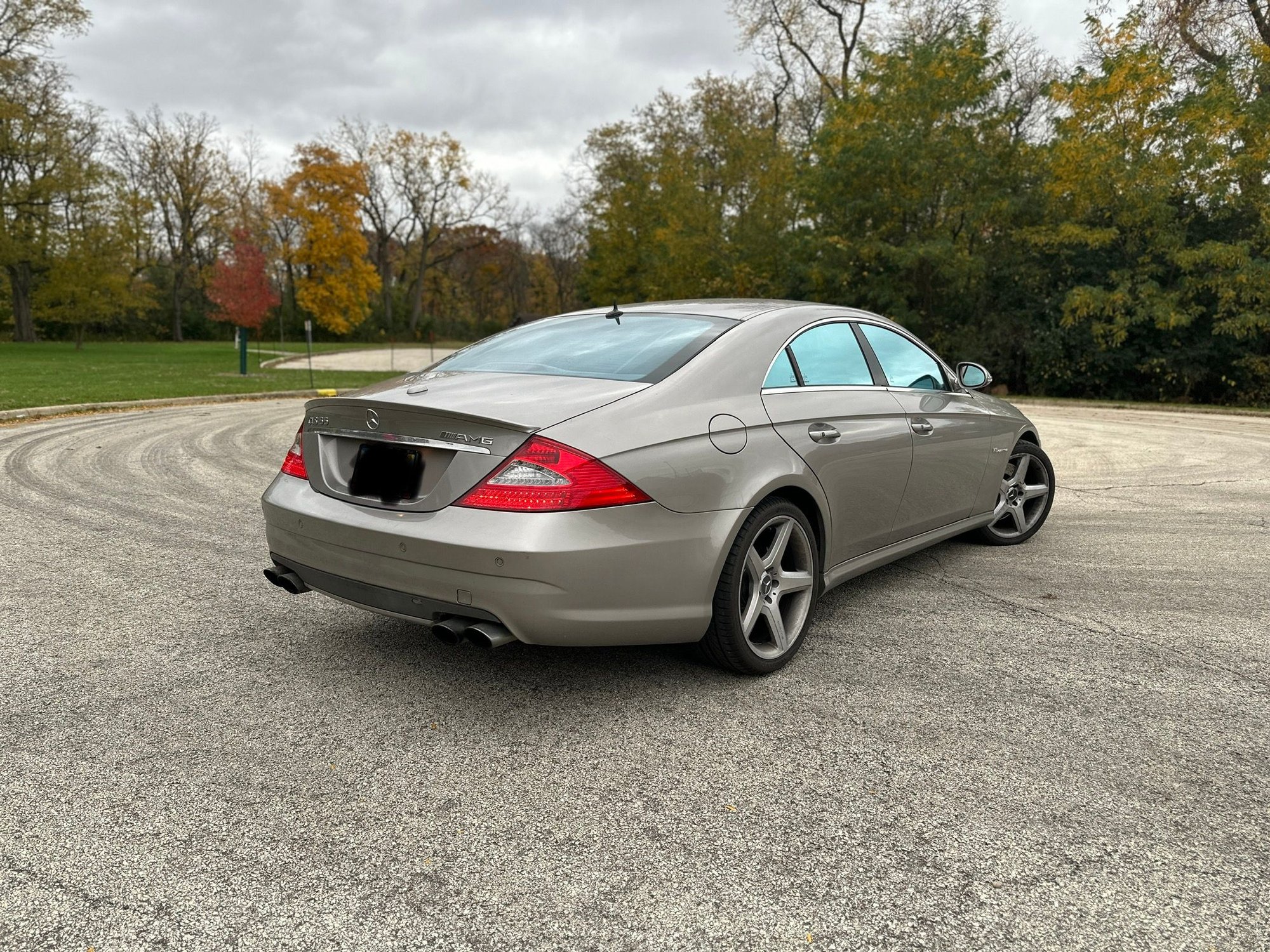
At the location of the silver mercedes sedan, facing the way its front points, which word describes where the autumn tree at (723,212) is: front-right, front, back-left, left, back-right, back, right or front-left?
front-left

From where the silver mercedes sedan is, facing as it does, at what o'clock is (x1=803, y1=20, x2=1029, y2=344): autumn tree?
The autumn tree is roughly at 11 o'clock from the silver mercedes sedan.

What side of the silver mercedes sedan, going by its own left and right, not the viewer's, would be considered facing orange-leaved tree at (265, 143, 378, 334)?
left

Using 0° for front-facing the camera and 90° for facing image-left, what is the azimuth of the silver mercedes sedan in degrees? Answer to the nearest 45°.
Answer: approximately 225°

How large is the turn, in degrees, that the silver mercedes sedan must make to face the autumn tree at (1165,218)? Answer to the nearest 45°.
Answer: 0° — it already faces it

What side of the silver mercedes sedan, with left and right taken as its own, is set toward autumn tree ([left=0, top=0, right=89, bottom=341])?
left

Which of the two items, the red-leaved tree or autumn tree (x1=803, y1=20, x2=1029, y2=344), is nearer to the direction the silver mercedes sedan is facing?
the autumn tree

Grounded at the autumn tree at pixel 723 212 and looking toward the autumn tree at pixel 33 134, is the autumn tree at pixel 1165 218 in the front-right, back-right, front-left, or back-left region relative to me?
back-left

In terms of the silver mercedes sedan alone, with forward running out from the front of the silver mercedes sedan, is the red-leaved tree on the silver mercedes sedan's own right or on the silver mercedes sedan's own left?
on the silver mercedes sedan's own left
